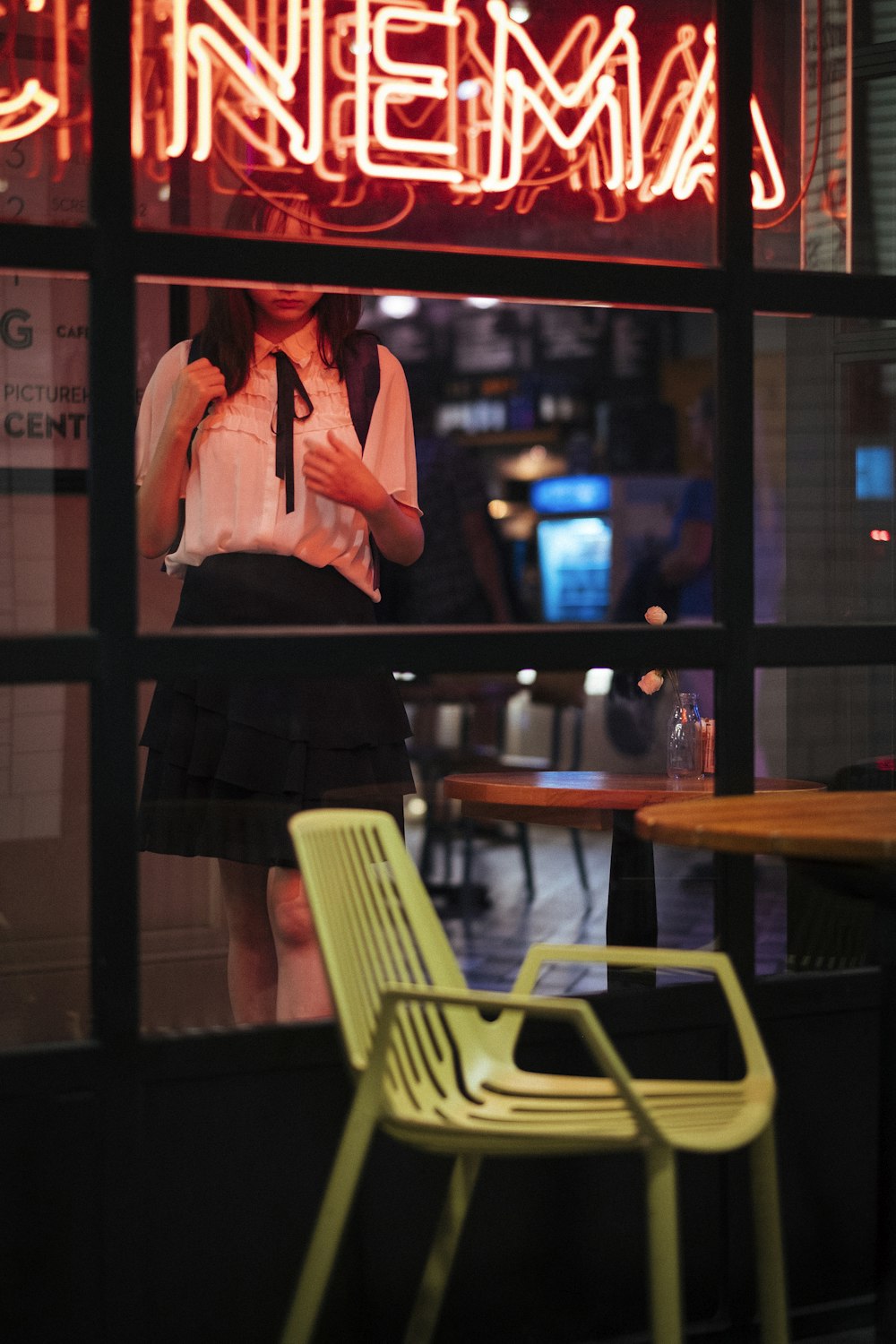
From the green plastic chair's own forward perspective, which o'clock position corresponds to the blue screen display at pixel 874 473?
The blue screen display is roughly at 10 o'clock from the green plastic chair.

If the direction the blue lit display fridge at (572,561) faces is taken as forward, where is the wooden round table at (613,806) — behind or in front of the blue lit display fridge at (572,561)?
in front

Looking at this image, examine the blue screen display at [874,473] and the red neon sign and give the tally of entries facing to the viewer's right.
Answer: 0

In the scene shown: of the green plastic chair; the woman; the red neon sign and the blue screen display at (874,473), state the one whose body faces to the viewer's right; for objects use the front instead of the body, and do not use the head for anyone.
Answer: the green plastic chair

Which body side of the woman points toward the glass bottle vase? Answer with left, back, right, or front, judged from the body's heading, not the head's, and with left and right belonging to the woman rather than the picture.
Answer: left
